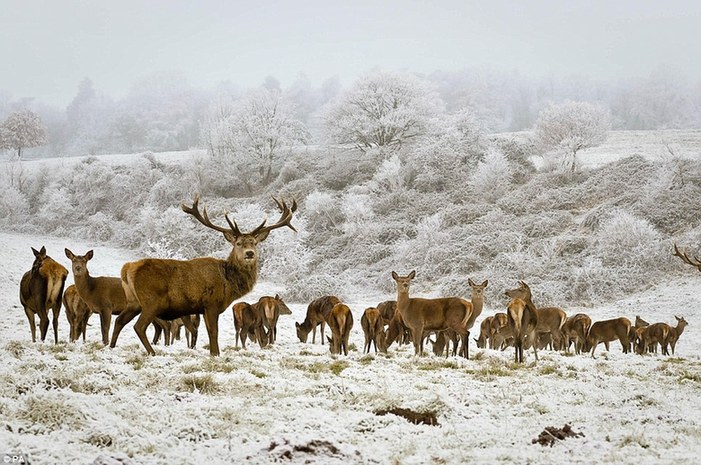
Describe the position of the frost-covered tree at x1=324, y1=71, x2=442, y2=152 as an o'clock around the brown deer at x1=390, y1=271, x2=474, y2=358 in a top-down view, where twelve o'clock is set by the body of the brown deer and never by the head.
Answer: The frost-covered tree is roughly at 3 o'clock from the brown deer.

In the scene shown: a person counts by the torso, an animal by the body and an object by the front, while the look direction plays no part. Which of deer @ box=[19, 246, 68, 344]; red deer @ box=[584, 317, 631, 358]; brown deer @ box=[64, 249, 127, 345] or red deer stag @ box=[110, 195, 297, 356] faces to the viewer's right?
red deer stag @ box=[110, 195, 297, 356]

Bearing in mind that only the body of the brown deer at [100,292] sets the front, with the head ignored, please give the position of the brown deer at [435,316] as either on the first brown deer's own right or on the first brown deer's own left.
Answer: on the first brown deer's own left

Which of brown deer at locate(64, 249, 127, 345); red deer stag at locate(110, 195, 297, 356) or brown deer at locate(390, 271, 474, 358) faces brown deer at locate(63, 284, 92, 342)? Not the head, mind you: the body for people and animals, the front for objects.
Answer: brown deer at locate(390, 271, 474, 358)

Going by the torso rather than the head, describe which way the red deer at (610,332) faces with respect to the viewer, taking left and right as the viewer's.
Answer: facing to the left of the viewer

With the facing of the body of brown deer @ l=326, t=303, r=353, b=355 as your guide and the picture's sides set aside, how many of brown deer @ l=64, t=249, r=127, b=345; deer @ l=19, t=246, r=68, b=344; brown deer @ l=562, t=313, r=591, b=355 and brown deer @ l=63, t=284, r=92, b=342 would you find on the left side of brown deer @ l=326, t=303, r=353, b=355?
3

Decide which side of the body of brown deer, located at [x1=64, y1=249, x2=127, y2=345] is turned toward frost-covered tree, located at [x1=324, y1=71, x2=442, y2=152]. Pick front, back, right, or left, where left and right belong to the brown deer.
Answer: back

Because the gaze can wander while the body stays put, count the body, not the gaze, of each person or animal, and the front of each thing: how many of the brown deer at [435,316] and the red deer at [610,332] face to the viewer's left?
2

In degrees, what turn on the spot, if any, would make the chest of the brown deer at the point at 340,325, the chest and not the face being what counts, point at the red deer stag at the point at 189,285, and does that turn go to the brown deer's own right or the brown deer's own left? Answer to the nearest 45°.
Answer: approximately 135° to the brown deer's own left

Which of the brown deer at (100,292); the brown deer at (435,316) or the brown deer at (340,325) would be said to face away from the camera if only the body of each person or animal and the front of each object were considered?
the brown deer at (340,325)

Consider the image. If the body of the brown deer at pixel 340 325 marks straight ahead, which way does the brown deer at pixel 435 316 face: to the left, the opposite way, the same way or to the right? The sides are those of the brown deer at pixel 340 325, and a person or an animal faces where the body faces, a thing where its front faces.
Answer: to the left

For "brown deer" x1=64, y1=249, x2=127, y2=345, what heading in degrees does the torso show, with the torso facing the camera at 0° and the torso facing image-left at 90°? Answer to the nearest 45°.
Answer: approximately 45°

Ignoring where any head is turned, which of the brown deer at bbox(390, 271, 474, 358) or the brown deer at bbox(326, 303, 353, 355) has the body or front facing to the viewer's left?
the brown deer at bbox(390, 271, 474, 358)

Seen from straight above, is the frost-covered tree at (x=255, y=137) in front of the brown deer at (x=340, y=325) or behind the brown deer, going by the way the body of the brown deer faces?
in front

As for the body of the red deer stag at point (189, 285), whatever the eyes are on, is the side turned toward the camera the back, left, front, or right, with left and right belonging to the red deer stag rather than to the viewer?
right

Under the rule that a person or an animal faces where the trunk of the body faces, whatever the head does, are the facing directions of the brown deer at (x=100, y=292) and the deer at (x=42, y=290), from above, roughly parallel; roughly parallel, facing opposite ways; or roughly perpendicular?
roughly perpendicular

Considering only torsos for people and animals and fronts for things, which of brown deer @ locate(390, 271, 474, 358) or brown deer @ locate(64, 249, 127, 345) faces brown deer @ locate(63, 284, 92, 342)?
brown deer @ locate(390, 271, 474, 358)

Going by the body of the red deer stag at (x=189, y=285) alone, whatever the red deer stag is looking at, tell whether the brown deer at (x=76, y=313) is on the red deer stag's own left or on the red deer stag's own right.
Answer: on the red deer stag's own left
